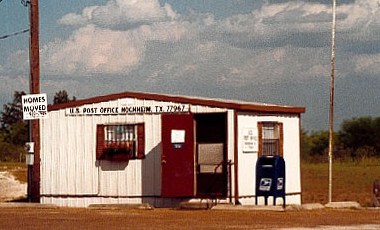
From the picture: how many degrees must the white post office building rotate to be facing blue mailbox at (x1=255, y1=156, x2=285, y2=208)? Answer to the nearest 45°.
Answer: approximately 45° to its left

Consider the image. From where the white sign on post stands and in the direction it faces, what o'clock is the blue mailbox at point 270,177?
The blue mailbox is roughly at 10 o'clock from the white sign on post.

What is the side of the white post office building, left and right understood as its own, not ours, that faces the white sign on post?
right

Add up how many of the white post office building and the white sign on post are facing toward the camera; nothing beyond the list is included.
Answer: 2

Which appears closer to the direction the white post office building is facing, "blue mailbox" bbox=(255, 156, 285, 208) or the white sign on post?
the blue mailbox

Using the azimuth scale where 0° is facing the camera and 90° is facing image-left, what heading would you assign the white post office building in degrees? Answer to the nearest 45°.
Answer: approximately 0°

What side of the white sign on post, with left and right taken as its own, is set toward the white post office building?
left
